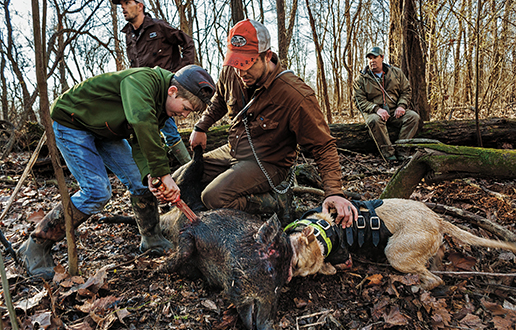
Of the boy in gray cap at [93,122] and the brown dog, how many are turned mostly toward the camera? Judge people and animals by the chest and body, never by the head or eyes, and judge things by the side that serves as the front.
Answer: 0

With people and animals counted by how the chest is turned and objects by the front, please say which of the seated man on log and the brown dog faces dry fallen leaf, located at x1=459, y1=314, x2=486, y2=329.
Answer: the seated man on log

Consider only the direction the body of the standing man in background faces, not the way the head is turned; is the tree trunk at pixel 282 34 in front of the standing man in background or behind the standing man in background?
behind

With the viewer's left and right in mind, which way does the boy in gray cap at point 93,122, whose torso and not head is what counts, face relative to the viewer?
facing to the right of the viewer

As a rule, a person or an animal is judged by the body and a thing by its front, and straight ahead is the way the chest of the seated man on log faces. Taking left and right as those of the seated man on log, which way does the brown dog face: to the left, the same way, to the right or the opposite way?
to the right

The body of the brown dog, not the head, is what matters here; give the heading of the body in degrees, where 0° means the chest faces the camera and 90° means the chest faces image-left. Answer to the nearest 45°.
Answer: approximately 90°
